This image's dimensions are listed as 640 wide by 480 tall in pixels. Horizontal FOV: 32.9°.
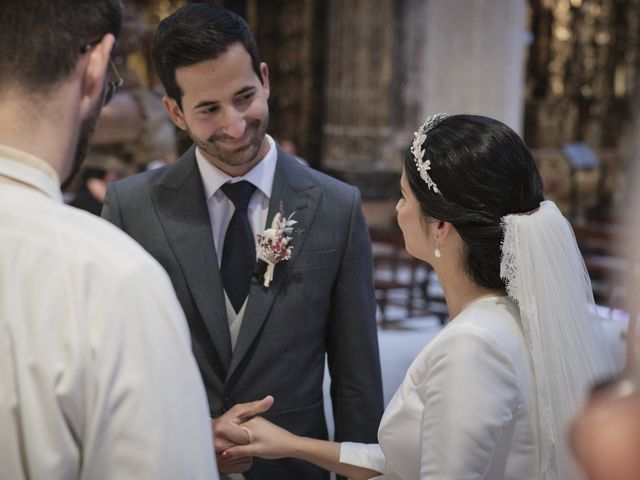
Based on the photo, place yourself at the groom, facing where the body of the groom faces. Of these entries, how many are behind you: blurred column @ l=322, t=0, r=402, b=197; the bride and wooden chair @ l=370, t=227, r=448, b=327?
2

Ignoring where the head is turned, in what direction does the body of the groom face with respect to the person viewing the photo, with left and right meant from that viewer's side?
facing the viewer

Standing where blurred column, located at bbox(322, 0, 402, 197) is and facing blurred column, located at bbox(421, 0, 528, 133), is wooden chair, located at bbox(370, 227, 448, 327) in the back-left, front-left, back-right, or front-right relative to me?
front-right

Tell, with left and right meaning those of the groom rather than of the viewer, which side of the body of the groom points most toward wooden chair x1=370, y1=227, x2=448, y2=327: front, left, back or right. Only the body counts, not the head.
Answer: back

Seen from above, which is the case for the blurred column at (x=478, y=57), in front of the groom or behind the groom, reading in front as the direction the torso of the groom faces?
behind

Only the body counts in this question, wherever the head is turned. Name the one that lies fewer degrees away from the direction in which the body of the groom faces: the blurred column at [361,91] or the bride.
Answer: the bride

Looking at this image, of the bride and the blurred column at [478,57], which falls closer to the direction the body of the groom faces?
the bride

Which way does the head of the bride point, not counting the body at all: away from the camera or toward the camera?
away from the camera

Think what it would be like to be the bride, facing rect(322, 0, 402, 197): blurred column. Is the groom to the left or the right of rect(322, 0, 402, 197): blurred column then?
left

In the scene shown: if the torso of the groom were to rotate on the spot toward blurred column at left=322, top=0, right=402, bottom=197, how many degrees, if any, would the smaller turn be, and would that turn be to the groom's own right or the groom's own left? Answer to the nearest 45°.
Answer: approximately 180°
